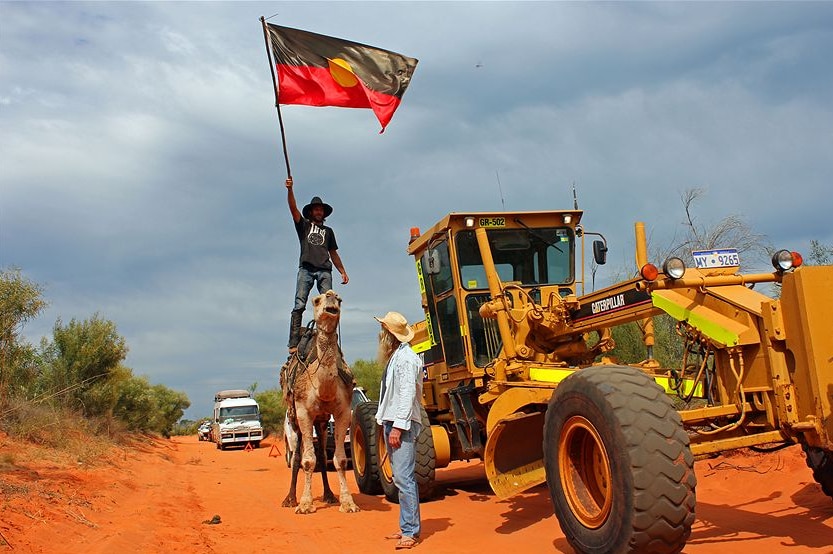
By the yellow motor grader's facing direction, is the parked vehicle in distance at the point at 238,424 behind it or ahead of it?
behind

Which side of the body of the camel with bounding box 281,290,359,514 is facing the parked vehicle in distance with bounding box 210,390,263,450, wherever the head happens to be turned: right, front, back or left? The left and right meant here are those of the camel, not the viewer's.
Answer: back

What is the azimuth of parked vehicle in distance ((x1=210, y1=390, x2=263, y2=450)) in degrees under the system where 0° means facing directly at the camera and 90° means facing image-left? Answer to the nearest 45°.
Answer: approximately 0°

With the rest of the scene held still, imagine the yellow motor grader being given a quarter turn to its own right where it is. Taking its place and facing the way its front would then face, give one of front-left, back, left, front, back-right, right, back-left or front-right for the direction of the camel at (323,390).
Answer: right

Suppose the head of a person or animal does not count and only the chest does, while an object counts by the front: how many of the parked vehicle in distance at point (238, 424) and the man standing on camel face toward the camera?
2

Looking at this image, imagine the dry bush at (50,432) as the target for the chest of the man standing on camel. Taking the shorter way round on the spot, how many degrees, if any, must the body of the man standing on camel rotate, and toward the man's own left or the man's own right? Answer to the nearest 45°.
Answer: approximately 135° to the man's own right

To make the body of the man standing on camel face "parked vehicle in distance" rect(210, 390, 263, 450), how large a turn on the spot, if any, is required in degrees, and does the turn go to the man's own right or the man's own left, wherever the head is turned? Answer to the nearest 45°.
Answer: approximately 180°

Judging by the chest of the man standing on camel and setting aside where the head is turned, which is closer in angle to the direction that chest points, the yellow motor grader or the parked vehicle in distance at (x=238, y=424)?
the yellow motor grader
